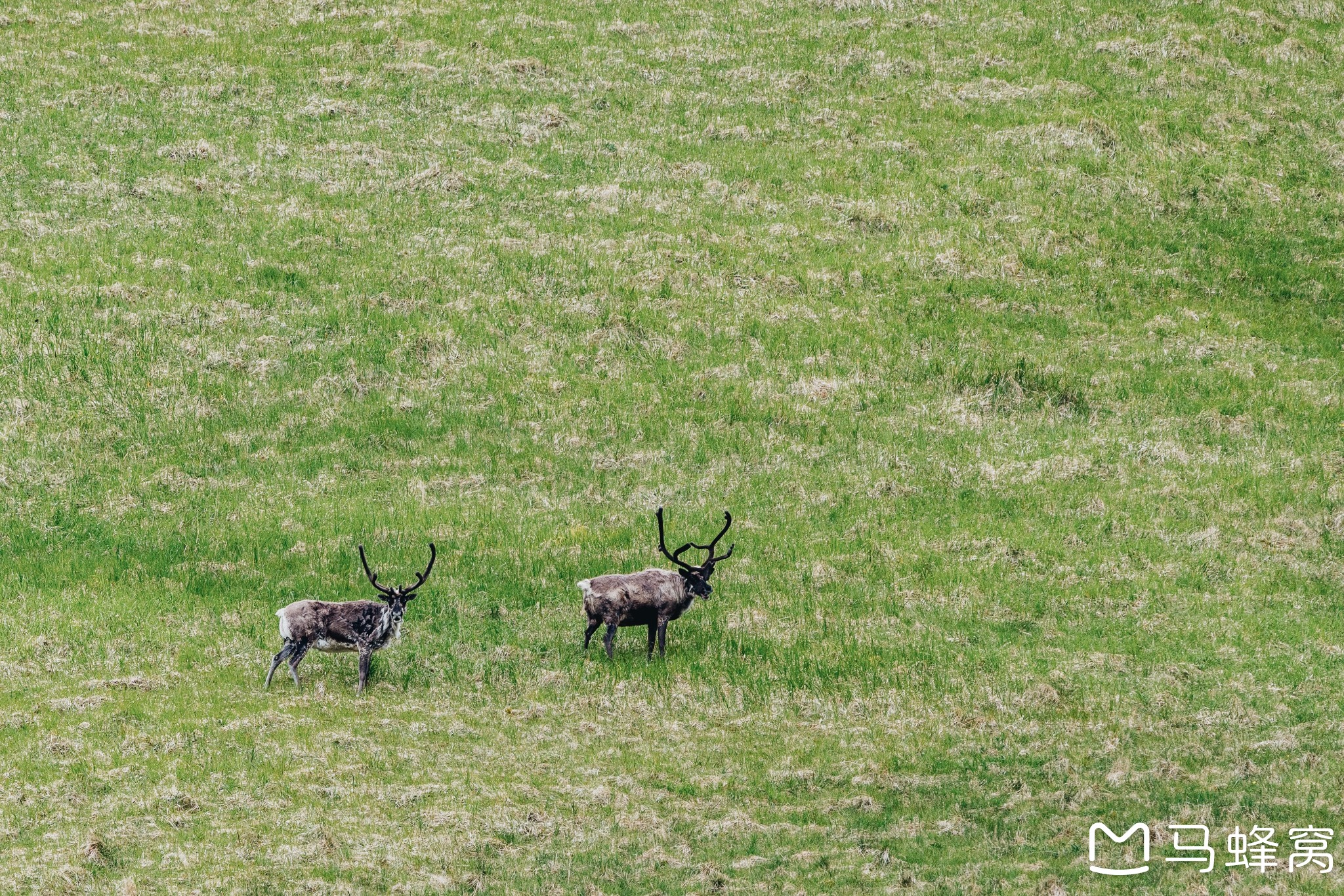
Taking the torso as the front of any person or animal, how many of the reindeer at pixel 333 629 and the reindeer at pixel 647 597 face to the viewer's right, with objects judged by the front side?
2

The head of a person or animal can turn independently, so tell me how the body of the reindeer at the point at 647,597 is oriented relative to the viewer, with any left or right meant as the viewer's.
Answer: facing to the right of the viewer

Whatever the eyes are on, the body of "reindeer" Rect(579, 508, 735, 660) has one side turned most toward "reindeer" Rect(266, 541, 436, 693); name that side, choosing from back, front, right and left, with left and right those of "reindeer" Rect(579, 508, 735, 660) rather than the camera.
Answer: back

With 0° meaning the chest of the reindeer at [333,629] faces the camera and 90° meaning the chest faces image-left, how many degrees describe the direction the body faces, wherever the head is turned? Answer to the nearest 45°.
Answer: approximately 270°
